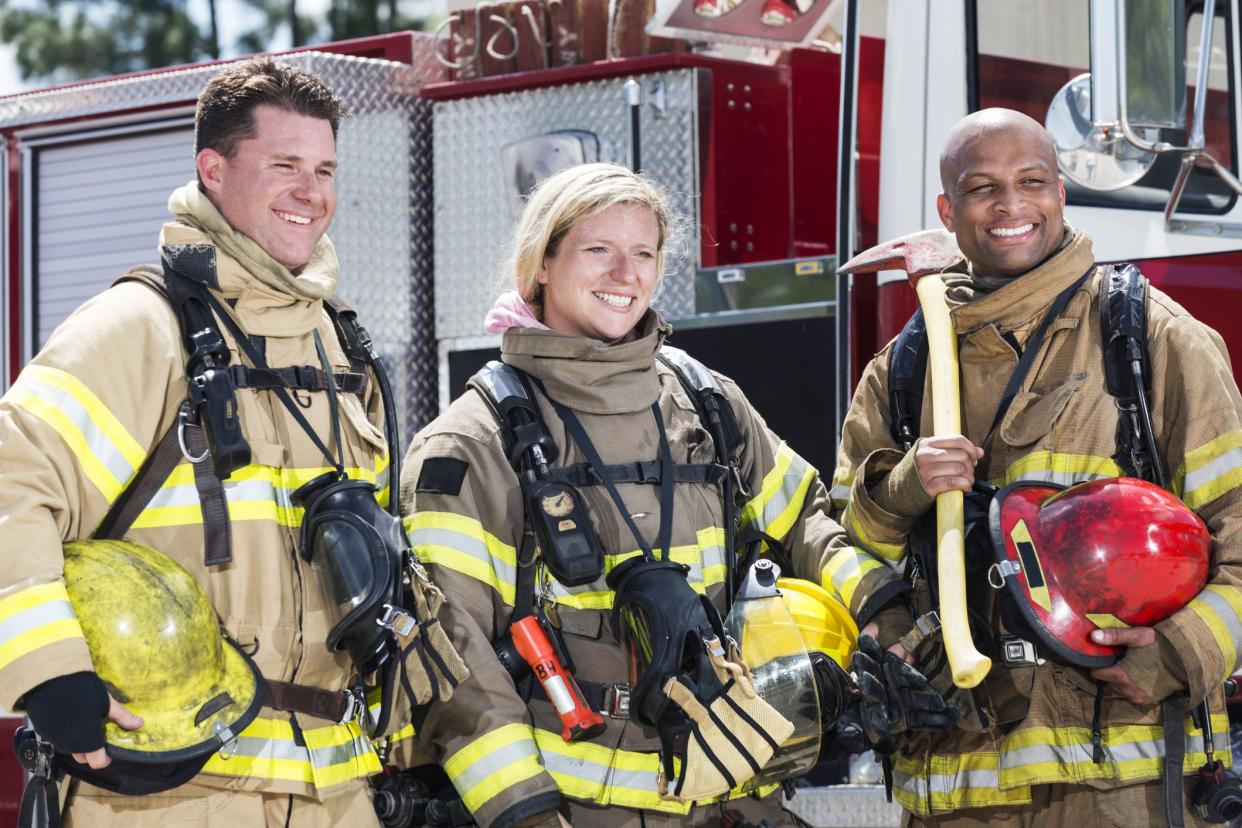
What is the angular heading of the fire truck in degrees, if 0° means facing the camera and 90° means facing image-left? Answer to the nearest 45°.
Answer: approximately 315°

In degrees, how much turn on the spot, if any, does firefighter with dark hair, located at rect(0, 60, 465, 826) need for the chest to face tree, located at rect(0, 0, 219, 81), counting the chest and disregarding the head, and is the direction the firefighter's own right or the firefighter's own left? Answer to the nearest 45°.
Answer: approximately 135° to the firefighter's own left

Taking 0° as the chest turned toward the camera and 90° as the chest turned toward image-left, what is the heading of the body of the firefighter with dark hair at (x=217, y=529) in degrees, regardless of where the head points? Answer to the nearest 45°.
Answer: approximately 315°

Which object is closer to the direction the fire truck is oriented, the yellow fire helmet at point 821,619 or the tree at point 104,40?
the yellow fire helmet
